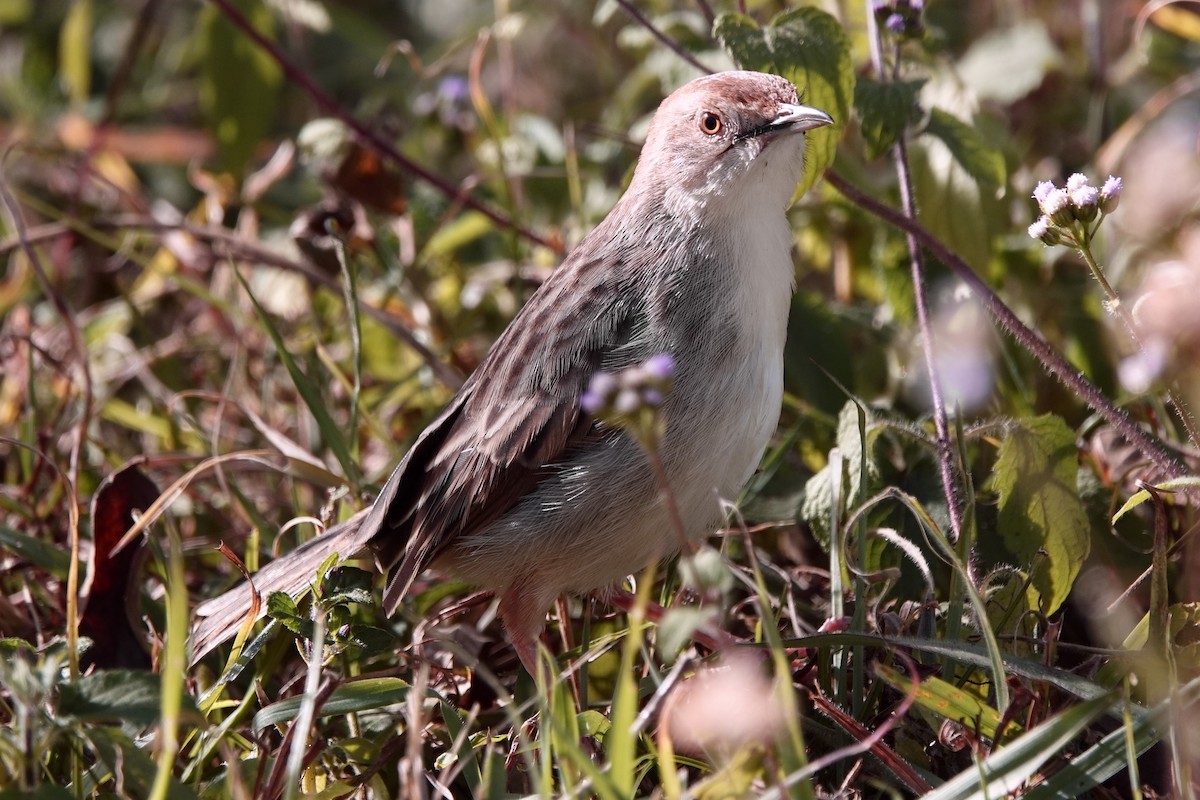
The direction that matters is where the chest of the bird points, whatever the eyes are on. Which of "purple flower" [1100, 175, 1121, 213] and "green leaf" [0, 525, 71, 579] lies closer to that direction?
the purple flower

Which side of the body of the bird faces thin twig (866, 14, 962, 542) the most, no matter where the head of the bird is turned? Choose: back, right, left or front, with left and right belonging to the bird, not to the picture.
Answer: front

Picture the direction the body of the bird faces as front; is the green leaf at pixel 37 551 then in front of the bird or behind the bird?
behind

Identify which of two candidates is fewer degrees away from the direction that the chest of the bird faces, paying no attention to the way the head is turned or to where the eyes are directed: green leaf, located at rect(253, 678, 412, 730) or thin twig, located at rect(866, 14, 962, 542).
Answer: the thin twig

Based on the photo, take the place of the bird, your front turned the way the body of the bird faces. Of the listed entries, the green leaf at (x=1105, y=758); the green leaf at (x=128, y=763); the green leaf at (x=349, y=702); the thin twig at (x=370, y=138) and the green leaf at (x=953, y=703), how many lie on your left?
1

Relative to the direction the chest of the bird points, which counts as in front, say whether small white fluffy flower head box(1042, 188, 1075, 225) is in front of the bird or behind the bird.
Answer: in front

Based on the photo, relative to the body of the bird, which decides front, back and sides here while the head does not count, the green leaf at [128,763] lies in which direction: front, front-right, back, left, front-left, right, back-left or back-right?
back-right

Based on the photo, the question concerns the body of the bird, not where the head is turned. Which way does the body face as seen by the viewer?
to the viewer's right

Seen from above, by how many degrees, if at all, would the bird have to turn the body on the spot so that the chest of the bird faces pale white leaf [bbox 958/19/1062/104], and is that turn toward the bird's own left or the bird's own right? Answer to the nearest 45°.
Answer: approximately 45° to the bird's own left

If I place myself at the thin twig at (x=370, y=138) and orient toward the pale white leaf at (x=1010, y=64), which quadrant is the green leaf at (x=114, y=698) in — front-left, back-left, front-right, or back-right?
back-right
